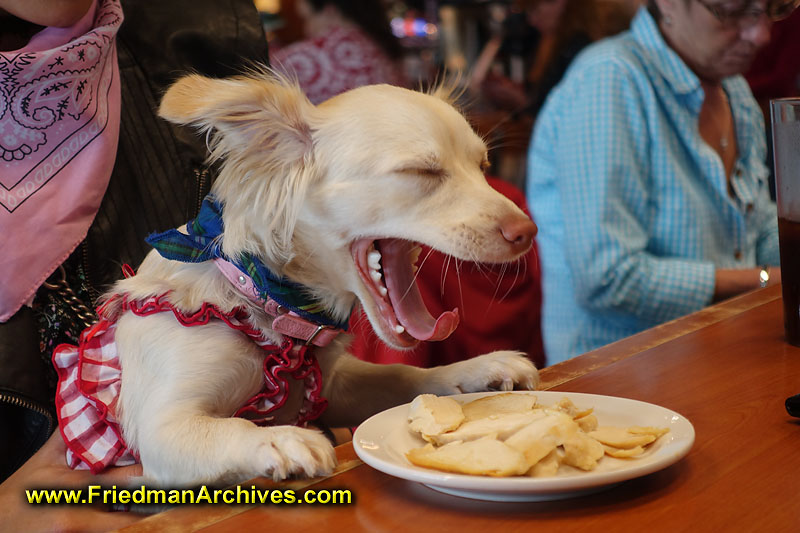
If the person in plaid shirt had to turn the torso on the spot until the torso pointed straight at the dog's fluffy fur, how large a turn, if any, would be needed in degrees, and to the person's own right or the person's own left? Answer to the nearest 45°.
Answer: approximately 45° to the person's own right

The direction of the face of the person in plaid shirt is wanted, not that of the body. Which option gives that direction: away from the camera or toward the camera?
toward the camera
